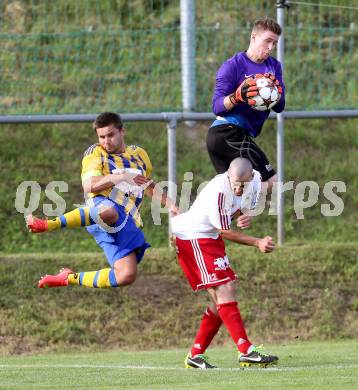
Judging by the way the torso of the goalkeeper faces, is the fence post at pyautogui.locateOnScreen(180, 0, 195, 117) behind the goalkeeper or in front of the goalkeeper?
behind

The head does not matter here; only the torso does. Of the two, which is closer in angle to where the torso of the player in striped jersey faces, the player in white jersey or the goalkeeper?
the player in white jersey

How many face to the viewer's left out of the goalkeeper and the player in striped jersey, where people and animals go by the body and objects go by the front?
0

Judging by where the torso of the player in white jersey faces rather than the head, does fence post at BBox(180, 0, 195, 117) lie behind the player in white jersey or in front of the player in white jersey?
behind

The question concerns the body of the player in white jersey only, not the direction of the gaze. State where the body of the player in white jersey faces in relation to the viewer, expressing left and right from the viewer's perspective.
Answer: facing the viewer and to the right of the viewer

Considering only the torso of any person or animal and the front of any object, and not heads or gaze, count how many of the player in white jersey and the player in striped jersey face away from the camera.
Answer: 0

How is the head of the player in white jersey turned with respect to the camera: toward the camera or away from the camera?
toward the camera

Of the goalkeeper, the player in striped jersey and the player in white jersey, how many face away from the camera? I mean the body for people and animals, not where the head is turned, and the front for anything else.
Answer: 0

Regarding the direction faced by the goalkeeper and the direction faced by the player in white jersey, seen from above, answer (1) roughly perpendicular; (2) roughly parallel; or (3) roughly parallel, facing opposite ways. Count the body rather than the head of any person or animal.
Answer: roughly parallel
